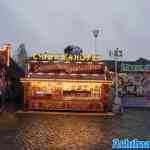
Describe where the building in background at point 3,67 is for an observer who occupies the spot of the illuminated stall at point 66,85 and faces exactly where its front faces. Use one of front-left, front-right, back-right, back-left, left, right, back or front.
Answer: back-right

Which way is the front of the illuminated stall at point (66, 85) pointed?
toward the camera
